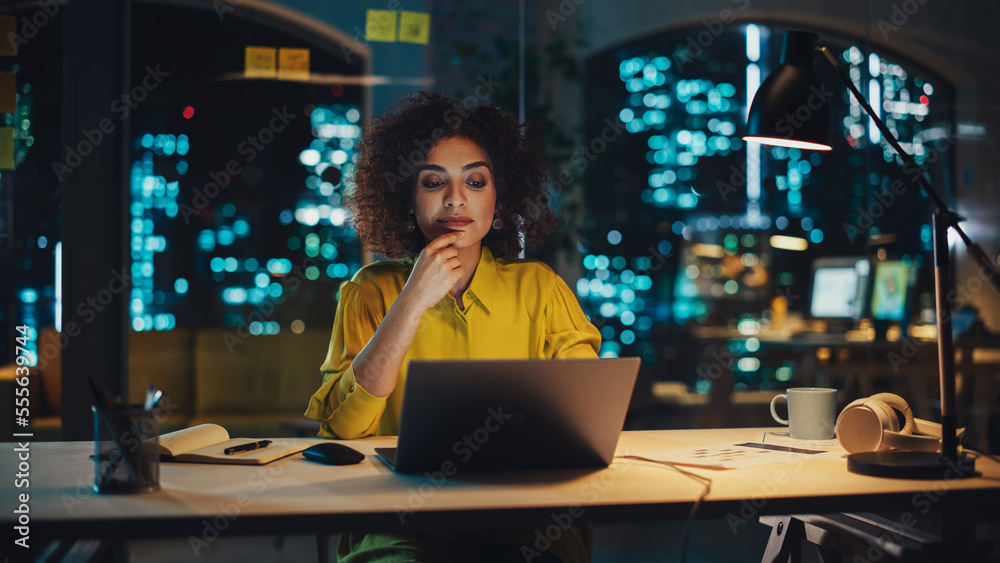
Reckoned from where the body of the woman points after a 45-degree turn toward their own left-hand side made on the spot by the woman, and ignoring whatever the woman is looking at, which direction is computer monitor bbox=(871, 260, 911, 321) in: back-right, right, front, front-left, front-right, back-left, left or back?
left

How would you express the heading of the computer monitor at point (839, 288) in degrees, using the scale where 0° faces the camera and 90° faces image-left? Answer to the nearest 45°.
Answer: approximately 0°

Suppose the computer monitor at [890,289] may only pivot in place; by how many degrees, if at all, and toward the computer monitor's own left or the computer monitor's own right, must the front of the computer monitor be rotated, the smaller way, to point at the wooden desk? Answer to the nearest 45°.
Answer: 0° — it already faces it

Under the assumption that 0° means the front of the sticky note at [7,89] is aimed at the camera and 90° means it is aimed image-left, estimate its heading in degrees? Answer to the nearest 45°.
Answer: approximately 0°

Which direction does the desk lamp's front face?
to the viewer's left

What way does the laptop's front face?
away from the camera

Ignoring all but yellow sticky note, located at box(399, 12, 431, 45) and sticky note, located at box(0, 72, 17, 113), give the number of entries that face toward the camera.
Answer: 2

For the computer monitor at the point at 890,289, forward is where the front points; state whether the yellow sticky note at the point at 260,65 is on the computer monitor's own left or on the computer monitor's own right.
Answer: on the computer monitor's own right

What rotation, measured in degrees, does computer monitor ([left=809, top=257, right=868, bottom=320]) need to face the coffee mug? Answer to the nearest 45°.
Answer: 0° — it already faces it

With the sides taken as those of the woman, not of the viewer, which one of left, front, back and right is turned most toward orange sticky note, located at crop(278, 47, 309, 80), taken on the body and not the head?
back
